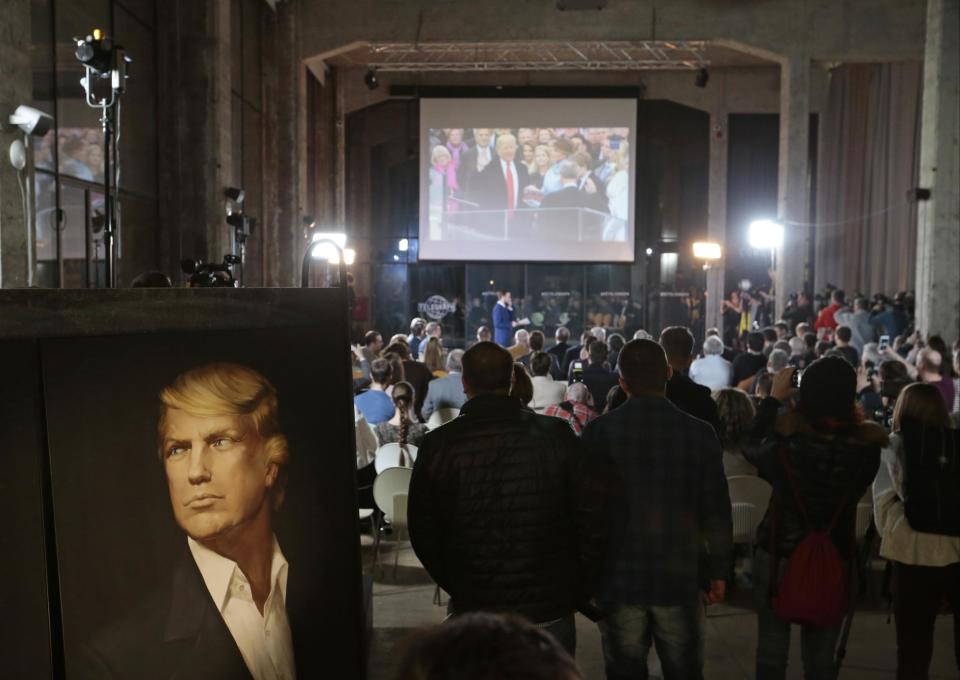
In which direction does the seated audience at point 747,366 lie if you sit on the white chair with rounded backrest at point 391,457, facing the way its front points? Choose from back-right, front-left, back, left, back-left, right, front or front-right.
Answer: front-right

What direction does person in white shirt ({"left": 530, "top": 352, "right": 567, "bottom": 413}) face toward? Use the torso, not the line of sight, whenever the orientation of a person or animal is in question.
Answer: away from the camera

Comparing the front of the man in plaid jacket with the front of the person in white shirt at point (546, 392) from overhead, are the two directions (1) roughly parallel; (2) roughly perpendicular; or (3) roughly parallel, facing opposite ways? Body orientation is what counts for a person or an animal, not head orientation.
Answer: roughly parallel

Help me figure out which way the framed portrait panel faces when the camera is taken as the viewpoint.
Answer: facing the viewer

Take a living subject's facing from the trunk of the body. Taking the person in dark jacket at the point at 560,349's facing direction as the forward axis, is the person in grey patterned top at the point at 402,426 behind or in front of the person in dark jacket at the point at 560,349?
behind

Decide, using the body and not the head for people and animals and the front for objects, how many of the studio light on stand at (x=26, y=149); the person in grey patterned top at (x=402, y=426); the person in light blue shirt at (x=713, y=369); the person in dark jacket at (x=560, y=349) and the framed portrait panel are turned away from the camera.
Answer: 3

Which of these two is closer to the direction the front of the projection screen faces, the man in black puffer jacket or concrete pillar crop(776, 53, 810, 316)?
the man in black puffer jacket

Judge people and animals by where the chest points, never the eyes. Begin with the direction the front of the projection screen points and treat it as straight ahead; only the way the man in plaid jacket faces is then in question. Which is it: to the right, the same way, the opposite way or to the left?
the opposite way

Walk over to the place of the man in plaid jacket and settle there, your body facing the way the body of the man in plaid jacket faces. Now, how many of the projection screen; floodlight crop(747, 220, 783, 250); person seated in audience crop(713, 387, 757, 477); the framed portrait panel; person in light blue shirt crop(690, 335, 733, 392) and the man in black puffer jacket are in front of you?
4

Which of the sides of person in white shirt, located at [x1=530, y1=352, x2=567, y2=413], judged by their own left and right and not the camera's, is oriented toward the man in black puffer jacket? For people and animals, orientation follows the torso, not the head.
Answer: back

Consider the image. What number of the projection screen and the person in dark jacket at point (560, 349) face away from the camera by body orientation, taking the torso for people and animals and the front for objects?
1

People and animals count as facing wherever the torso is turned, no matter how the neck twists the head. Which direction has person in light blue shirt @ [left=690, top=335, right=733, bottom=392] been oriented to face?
away from the camera

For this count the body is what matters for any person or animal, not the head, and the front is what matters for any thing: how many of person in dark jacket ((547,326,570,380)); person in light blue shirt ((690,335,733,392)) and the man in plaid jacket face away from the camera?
3

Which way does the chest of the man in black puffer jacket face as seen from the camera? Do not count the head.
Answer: away from the camera

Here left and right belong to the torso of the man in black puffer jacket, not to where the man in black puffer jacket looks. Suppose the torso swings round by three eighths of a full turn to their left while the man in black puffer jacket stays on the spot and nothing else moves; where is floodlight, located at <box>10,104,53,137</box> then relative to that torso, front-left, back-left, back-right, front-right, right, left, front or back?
right

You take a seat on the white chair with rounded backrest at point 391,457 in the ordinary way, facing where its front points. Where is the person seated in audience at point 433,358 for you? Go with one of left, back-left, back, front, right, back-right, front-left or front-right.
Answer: front

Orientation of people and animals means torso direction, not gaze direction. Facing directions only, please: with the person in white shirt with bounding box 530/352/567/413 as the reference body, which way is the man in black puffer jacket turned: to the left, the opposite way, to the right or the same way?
the same way

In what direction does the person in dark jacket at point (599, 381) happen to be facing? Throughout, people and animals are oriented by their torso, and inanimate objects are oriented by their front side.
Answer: away from the camera

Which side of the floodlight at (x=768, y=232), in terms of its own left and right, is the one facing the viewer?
front

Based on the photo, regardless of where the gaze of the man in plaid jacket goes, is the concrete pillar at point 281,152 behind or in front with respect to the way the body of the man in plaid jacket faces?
in front

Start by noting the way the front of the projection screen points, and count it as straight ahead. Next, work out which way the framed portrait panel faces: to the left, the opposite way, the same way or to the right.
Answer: the same way

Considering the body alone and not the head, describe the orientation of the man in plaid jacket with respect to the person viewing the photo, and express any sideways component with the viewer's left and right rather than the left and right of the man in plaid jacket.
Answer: facing away from the viewer

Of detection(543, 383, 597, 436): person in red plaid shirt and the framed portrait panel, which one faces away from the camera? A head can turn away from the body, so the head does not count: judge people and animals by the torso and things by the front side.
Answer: the person in red plaid shirt

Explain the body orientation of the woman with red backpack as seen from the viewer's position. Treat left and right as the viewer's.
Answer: facing away from the viewer

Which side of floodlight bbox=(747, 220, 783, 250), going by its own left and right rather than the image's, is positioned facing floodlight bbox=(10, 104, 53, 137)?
front
